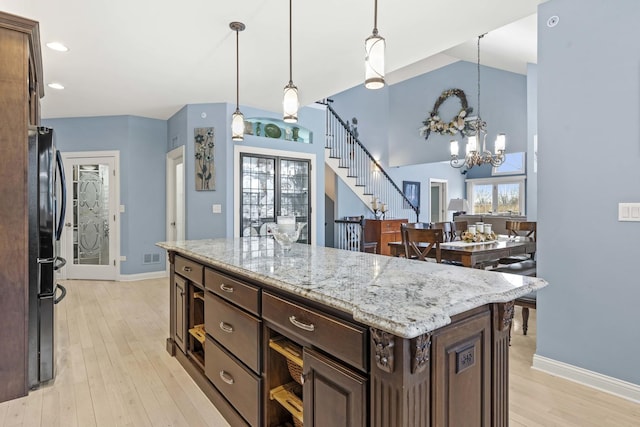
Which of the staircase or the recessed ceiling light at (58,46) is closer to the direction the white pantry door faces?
the recessed ceiling light

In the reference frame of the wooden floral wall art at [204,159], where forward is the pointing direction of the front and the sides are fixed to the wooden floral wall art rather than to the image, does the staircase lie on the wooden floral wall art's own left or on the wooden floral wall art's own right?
on the wooden floral wall art's own left

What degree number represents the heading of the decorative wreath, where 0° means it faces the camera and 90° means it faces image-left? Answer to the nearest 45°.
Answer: approximately 0°

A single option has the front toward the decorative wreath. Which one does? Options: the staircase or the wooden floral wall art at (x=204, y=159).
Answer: the staircase

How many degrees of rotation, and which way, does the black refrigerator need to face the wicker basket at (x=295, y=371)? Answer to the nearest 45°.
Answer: approximately 45° to its right

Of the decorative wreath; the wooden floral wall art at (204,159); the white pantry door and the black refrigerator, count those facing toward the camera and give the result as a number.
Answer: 3

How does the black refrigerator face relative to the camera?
to the viewer's right

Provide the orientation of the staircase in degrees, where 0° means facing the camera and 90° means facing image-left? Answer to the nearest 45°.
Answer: approximately 270°

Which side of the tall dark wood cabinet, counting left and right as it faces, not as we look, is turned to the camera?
right

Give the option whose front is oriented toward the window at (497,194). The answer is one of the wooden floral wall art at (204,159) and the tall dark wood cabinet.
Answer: the tall dark wood cabinet

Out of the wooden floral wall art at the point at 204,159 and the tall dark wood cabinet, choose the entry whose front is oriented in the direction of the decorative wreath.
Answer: the tall dark wood cabinet

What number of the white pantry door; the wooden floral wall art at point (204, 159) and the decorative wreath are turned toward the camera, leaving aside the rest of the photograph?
3
